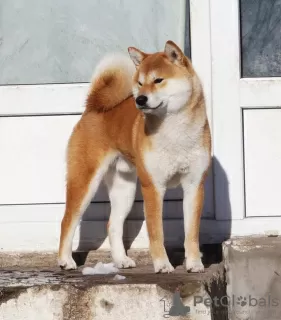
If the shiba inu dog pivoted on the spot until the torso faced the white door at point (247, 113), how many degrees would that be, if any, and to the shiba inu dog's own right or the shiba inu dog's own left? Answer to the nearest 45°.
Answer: approximately 90° to the shiba inu dog's own left

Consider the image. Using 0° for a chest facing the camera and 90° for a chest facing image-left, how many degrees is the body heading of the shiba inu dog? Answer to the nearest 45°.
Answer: approximately 315°
